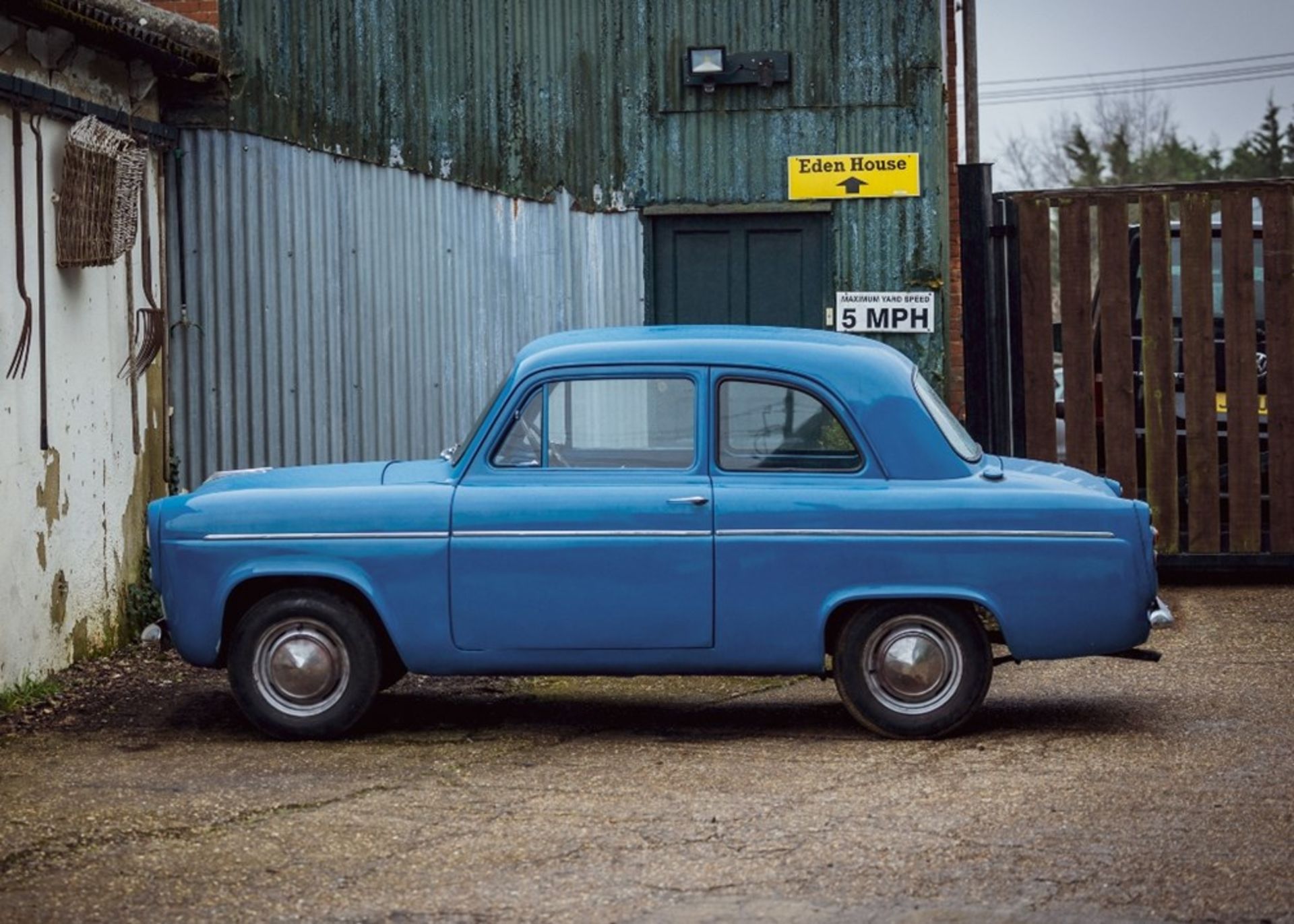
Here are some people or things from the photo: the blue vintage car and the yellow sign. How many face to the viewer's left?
1

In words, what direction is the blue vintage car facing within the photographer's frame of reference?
facing to the left of the viewer

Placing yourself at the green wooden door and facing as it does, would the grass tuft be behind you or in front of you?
in front

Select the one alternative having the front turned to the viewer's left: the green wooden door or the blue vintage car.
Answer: the blue vintage car

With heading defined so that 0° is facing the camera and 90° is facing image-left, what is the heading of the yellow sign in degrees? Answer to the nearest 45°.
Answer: approximately 0°

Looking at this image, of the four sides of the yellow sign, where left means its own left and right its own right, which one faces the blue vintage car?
front

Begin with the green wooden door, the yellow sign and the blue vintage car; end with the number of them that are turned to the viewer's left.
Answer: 1

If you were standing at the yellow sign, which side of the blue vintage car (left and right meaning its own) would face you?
right

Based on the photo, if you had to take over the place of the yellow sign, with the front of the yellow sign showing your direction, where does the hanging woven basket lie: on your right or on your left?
on your right

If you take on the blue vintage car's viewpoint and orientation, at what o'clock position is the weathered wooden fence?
The weathered wooden fence is roughly at 4 o'clock from the blue vintage car.

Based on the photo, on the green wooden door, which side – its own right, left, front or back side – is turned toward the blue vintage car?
front

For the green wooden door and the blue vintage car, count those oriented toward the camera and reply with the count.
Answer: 1

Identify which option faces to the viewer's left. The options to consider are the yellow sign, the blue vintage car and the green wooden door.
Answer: the blue vintage car

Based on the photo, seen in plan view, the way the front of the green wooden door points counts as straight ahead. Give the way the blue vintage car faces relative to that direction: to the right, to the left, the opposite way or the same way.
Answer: to the right

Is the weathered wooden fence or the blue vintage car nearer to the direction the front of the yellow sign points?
the blue vintage car
